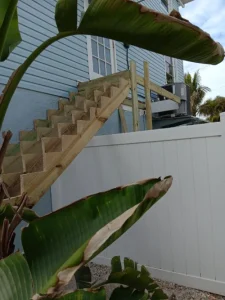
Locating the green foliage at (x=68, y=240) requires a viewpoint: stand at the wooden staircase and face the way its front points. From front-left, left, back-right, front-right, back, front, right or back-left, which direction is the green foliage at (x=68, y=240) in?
front-left

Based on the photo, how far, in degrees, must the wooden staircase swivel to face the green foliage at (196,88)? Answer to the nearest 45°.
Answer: approximately 180°

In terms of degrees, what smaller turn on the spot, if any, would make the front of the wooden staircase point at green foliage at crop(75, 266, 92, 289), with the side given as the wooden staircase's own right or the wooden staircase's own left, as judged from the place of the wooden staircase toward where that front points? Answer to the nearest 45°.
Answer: approximately 45° to the wooden staircase's own left

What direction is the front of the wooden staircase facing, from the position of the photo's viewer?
facing the viewer and to the left of the viewer

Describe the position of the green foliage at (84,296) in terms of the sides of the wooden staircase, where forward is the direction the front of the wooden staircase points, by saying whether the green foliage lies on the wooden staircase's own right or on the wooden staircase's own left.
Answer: on the wooden staircase's own left

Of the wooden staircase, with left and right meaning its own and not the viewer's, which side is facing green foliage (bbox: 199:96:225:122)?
back
